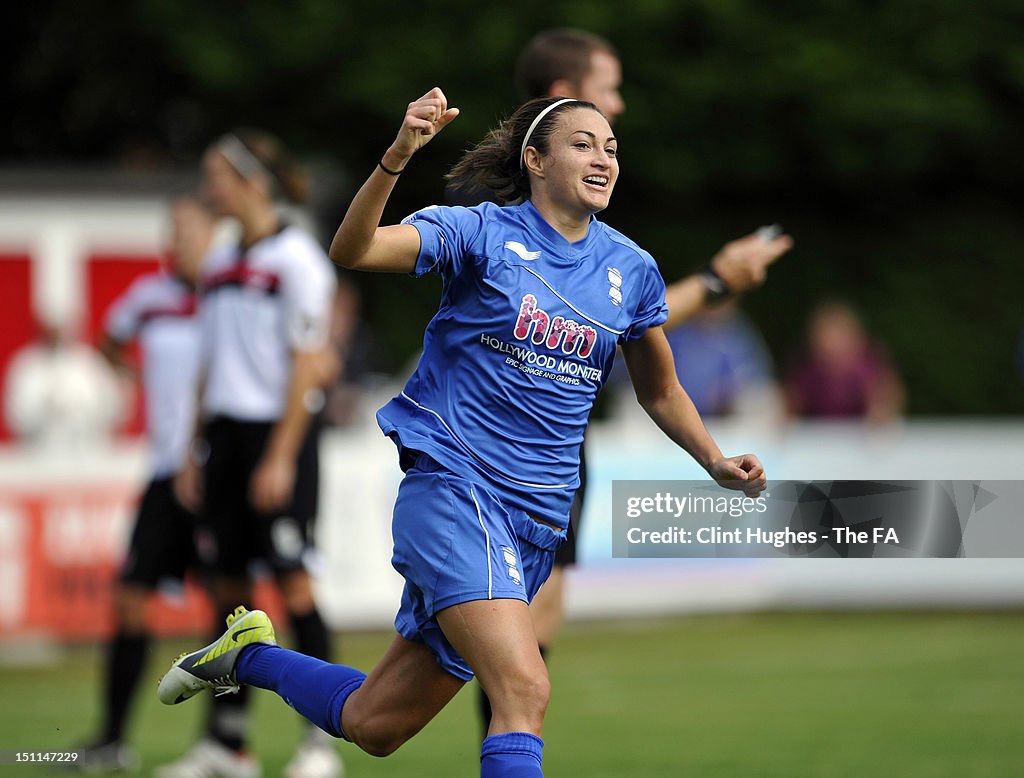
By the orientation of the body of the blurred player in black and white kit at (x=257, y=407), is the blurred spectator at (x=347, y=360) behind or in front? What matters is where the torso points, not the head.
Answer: behind

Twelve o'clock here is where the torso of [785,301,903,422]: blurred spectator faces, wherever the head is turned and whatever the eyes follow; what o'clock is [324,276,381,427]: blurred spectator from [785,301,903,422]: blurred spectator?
[324,276,381,427]: blurred spectator is roughly at 2 o'clock from [785,301,903,422]: blurred spectator.

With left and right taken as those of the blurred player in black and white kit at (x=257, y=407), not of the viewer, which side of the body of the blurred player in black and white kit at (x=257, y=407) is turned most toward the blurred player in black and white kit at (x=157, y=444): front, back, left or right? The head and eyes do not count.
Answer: right

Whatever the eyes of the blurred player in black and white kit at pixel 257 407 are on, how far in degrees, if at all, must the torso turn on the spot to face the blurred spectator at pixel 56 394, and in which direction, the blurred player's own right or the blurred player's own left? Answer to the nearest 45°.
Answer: approximately 135° to the blurred player's own right
